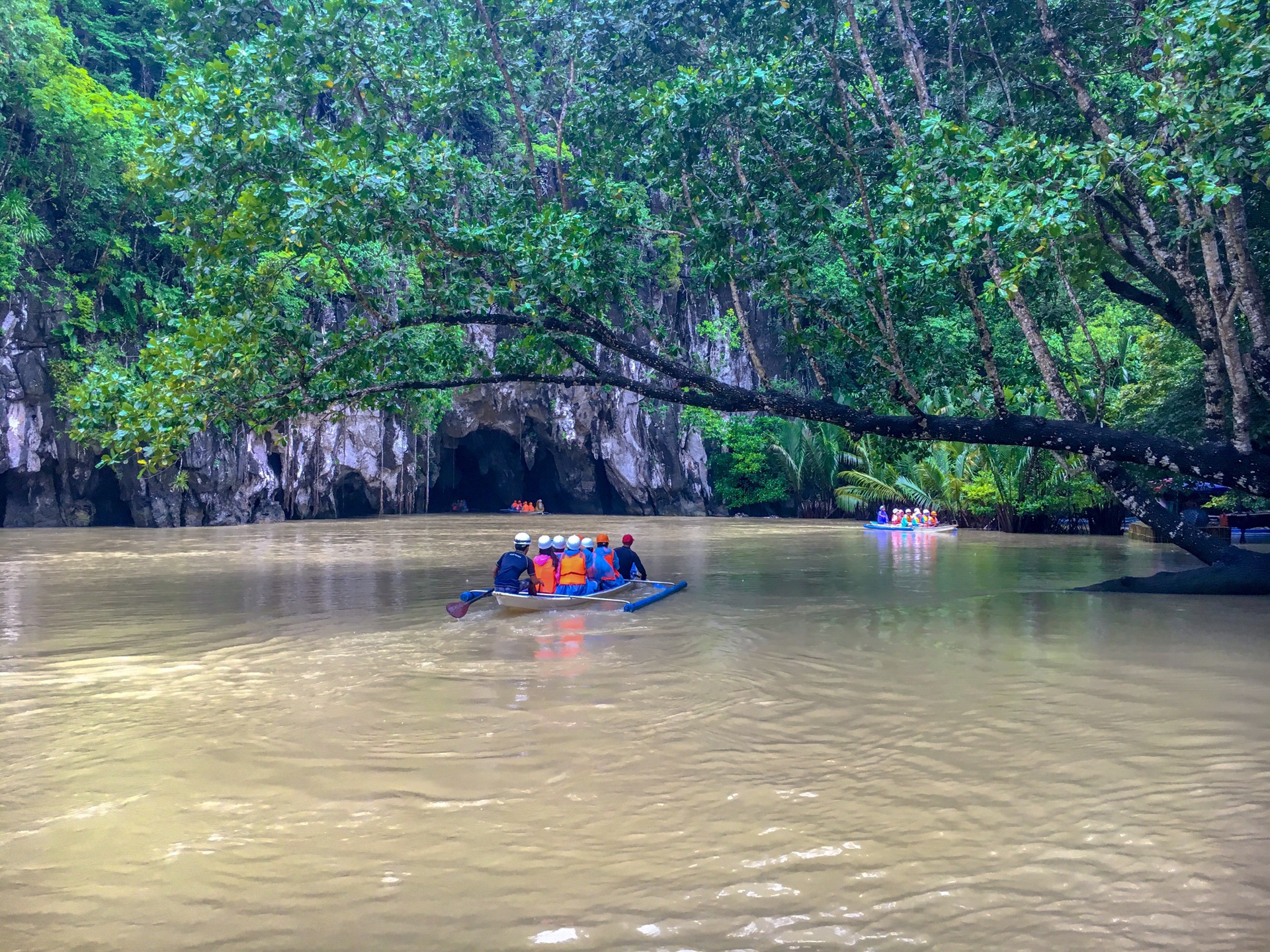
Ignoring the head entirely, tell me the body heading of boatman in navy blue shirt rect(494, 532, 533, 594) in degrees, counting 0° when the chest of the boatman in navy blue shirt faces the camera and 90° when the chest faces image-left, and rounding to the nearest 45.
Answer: approximately 225°

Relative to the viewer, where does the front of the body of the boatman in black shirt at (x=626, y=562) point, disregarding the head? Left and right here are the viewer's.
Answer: facing away from the viewer and to the right of the viewer

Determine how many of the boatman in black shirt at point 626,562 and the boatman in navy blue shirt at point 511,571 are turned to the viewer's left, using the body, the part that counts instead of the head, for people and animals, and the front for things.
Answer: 0

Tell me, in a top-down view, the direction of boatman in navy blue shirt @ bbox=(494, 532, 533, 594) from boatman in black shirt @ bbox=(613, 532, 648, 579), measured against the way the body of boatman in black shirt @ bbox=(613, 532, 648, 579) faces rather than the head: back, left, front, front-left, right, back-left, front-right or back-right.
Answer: back

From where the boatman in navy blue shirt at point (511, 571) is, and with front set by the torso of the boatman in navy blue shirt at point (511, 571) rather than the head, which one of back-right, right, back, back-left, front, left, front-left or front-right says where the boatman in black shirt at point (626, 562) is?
front
